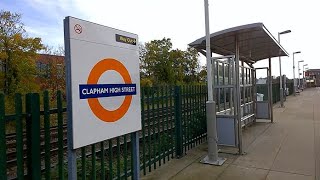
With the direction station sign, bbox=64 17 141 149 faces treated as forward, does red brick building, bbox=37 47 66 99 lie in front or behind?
behind

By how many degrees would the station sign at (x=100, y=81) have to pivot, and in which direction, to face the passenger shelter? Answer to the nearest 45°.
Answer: approximately 90° to its left

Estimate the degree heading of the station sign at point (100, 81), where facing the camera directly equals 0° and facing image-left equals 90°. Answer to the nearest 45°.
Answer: approximately 315°

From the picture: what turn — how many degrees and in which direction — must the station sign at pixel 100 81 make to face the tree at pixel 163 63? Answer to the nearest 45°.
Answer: approximately 135° to its left

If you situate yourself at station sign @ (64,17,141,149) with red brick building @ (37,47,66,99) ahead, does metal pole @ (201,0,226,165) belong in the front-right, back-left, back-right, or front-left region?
front-right

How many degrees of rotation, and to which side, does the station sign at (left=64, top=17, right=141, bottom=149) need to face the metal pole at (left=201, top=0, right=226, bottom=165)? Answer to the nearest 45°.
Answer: approximately 90° to its left

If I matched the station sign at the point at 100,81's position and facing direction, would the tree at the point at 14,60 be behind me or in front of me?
behind
